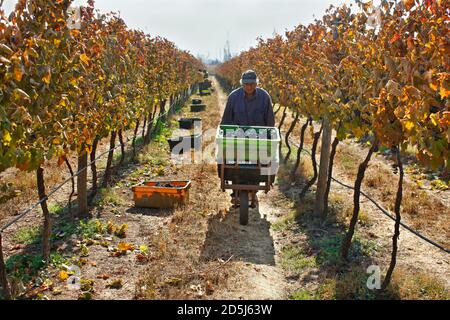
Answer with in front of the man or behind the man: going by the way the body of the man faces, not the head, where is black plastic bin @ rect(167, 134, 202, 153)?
behind

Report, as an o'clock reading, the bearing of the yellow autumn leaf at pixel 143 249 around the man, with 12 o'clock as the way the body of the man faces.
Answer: The yellow autumn leaf is roughly at 1 o'clock from the man.

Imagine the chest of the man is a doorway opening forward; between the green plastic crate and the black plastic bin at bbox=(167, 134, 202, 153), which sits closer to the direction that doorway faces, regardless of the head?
the green plastic crate

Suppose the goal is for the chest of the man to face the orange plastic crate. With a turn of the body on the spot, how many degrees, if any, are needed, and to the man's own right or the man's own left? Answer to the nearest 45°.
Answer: approximately 90° to the man's own right

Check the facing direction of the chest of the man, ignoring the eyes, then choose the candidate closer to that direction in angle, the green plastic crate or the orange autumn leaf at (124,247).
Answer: the green plastic crate

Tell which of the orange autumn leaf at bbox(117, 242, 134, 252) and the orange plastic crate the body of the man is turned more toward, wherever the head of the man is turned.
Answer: the orange autumn leaf

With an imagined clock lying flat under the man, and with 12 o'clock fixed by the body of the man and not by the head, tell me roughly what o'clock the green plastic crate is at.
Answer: The green plastic crate is roughly at 12 o'clock from the man.

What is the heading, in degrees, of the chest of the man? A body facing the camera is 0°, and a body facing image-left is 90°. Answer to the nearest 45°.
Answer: approximately 0°
